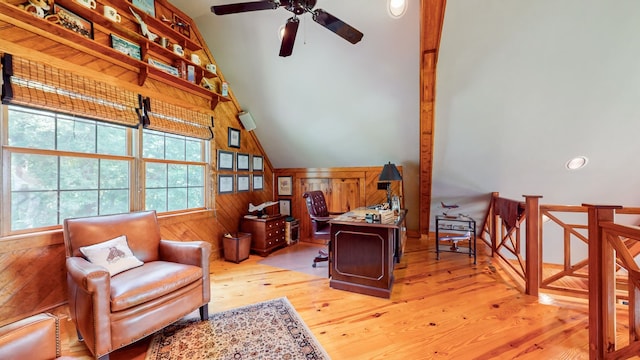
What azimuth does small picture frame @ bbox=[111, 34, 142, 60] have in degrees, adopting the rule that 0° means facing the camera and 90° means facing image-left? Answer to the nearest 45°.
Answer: approximately 315°

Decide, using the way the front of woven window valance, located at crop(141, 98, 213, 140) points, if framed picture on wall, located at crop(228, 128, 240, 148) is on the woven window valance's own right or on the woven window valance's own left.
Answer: on the woven window valance's own left

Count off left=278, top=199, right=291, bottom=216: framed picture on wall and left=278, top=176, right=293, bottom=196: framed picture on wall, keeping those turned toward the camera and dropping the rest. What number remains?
2

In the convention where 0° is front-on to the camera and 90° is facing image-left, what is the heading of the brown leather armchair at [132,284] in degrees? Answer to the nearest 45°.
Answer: approximately 315°
